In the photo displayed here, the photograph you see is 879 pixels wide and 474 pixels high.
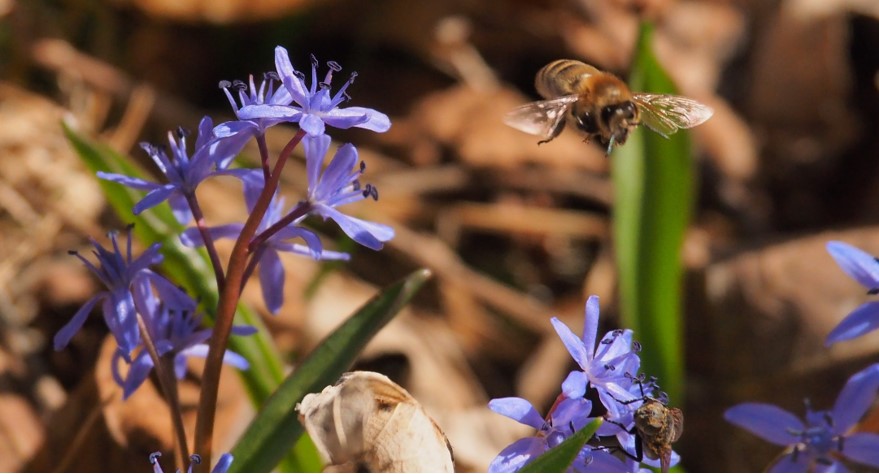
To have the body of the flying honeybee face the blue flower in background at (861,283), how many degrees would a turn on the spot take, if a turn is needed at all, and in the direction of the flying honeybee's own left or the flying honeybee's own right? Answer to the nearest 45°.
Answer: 0° — it already faces it

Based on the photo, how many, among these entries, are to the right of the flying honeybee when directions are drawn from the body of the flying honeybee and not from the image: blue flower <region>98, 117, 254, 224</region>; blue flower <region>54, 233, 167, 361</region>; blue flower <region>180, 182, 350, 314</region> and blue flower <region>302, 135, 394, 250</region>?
4

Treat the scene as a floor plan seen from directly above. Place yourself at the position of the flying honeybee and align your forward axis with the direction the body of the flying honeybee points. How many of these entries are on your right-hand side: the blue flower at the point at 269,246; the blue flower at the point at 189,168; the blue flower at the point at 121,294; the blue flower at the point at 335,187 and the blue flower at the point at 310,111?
5

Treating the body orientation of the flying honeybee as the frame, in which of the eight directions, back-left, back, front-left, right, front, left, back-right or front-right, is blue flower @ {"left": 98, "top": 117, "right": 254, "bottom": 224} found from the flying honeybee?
right

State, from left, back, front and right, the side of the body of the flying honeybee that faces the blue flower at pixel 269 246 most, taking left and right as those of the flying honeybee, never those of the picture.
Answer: right

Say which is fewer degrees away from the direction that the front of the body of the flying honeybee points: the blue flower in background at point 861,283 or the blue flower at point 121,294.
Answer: the blue flower in background

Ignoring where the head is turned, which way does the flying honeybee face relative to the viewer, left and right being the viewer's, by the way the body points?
facing the viewer and to the right of the viewer

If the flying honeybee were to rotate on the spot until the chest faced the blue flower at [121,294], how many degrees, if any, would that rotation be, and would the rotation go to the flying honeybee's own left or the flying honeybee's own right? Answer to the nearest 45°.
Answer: approximately 90° to the flying honeybee's own right

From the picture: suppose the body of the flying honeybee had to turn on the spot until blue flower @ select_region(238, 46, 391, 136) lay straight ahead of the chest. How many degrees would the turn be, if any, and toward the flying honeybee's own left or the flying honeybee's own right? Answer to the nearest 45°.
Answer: approximately 90° to the flying honeybee's own right

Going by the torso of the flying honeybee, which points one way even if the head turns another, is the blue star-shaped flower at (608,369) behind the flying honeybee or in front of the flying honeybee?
in front

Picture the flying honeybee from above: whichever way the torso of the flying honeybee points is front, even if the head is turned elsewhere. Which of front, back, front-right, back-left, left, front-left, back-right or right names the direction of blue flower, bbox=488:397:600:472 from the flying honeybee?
front-right

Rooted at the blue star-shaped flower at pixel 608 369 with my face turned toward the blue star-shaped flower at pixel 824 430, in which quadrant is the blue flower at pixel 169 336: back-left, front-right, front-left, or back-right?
back-left

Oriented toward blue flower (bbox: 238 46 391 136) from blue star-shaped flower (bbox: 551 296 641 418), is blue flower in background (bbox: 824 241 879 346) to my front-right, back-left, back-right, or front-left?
back-right

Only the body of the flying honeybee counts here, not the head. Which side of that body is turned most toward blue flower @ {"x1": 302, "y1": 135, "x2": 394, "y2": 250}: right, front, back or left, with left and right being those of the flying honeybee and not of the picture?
right

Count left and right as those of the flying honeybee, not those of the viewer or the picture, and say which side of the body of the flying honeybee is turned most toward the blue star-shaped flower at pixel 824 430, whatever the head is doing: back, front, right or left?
front
